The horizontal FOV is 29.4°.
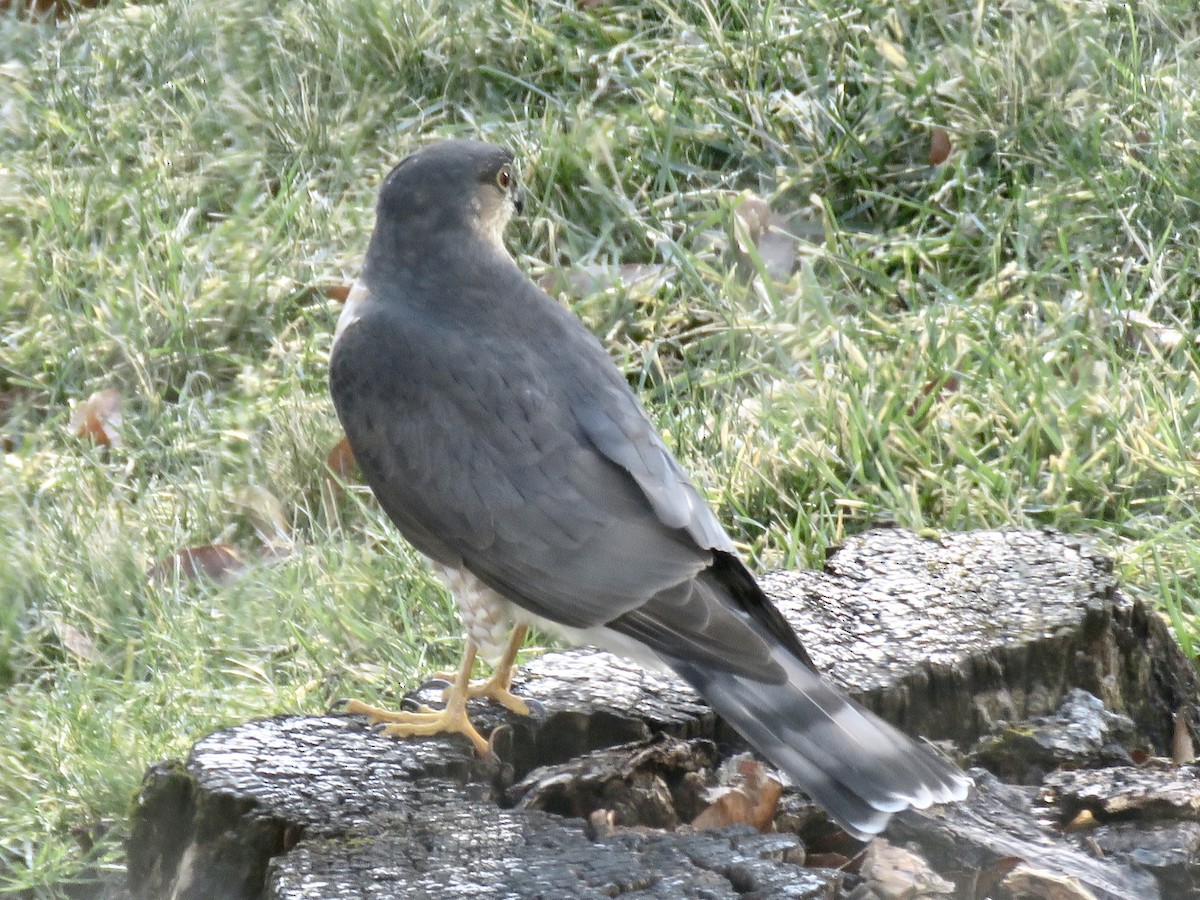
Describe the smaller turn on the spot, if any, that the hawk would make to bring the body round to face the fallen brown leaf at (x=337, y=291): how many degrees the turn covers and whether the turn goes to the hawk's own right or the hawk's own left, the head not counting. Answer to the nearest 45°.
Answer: approximately 45° to the hawk's own right

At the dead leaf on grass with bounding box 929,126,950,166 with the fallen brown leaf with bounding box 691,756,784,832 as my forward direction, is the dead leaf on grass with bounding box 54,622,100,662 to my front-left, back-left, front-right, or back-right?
front-right

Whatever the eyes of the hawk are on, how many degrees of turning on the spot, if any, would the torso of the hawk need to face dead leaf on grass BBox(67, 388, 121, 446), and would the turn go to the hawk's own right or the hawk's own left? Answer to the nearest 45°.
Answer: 0° — it already faces it

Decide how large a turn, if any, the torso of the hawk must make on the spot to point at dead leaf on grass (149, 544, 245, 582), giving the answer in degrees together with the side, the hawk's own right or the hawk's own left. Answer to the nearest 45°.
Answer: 0° — it already faces it

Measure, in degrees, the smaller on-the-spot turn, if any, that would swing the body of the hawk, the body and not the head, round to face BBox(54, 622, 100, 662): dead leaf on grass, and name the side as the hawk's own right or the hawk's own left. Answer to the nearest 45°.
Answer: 0° — it already faces it

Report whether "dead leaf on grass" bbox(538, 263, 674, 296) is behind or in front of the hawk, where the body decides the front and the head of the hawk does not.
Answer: in front

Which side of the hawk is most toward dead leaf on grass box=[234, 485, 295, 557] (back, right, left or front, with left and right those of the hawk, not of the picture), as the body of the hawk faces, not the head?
front

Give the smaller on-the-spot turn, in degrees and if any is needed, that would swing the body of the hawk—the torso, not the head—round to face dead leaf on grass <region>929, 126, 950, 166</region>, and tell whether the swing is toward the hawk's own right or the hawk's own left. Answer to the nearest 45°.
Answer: approximately 45° to the hawk's own right

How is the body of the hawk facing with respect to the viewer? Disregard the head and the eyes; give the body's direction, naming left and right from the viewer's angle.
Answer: facing away from the viewer and to the left of the viewer

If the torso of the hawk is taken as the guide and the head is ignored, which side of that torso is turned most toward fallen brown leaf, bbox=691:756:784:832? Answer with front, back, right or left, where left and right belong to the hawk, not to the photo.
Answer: back

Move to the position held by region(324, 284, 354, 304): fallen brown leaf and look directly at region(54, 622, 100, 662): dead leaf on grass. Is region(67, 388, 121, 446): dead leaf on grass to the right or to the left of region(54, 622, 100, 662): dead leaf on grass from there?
right

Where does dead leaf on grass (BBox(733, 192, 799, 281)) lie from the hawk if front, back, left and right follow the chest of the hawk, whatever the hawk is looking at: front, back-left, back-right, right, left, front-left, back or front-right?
front-right
